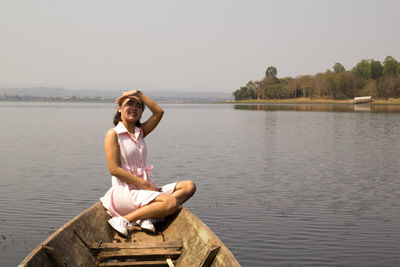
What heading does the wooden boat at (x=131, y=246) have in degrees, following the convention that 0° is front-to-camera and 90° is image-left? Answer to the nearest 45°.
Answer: approximately 180°
